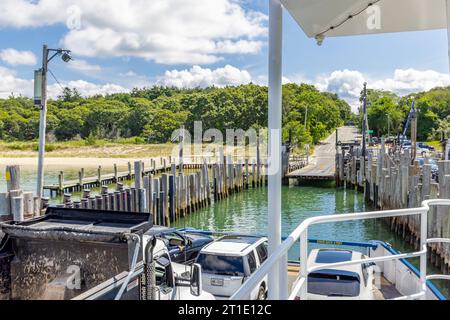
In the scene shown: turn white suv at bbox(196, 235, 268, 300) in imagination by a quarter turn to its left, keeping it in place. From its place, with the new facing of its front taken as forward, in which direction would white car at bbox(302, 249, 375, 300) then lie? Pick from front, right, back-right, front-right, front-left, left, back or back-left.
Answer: back

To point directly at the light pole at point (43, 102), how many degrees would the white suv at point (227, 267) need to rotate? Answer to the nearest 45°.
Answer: approximately 90° to its left

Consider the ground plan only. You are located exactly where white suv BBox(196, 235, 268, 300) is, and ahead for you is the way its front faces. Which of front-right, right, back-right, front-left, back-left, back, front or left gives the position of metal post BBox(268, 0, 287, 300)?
back-right

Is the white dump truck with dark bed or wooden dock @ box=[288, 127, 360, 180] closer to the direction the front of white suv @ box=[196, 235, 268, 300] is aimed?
the wooden dock

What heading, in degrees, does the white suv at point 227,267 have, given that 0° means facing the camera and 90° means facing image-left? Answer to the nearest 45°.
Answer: approximately 225°

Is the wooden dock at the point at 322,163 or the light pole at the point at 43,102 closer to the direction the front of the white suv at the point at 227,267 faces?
the wooden dock

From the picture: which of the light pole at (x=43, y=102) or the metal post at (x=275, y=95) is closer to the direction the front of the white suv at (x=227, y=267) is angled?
the light pole

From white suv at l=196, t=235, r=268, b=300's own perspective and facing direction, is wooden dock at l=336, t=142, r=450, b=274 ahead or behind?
ahead
